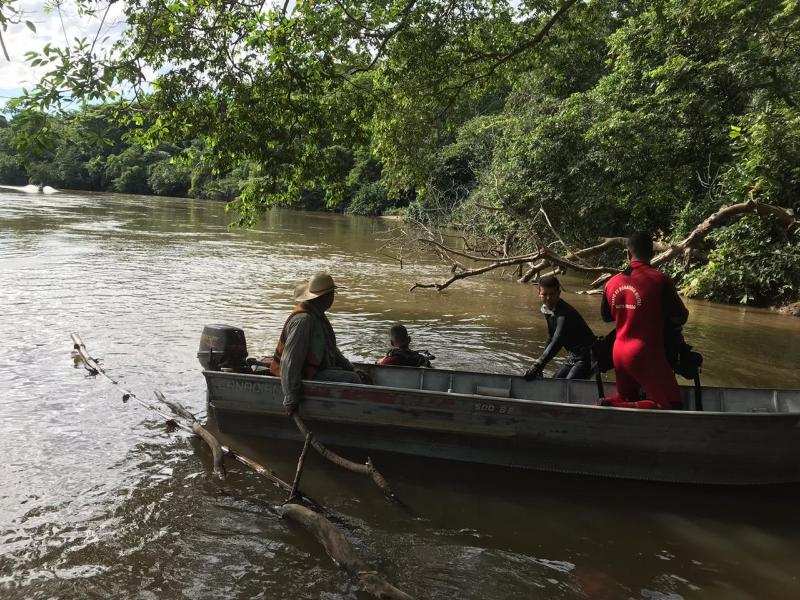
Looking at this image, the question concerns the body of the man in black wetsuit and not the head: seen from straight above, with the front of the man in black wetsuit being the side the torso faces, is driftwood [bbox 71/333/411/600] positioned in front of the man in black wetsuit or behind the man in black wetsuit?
in front

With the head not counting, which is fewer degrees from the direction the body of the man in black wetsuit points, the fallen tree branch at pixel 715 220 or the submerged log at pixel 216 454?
the submerged log

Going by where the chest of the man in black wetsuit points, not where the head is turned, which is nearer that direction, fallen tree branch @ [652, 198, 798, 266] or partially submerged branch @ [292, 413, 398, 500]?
the partially submerged branch

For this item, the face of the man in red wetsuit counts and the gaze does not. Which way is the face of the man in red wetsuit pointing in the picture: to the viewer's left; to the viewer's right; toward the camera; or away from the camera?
away from the camera

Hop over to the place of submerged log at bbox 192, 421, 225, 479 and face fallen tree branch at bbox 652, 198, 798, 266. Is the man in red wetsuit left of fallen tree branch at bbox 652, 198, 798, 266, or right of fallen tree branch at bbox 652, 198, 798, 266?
right

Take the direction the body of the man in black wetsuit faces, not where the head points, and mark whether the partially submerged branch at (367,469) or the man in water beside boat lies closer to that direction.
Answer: the partially submerged branch

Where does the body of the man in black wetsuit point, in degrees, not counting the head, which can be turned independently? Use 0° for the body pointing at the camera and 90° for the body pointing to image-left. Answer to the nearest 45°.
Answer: approximately 45°

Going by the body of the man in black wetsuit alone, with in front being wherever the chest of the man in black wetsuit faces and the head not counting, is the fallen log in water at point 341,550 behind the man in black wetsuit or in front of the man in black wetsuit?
in front

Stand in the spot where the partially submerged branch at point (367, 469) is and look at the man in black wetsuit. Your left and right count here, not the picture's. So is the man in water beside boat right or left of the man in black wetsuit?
left

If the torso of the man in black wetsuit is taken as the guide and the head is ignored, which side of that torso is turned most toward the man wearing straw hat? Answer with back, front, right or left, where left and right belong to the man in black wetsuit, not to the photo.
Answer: front

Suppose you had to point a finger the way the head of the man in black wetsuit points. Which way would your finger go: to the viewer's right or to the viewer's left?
to the viewer's left

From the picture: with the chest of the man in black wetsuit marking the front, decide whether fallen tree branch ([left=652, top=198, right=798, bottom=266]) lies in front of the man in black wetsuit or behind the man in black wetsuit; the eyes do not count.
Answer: behind

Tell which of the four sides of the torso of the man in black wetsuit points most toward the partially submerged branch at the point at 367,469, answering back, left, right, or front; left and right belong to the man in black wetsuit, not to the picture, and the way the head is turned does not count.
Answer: front
